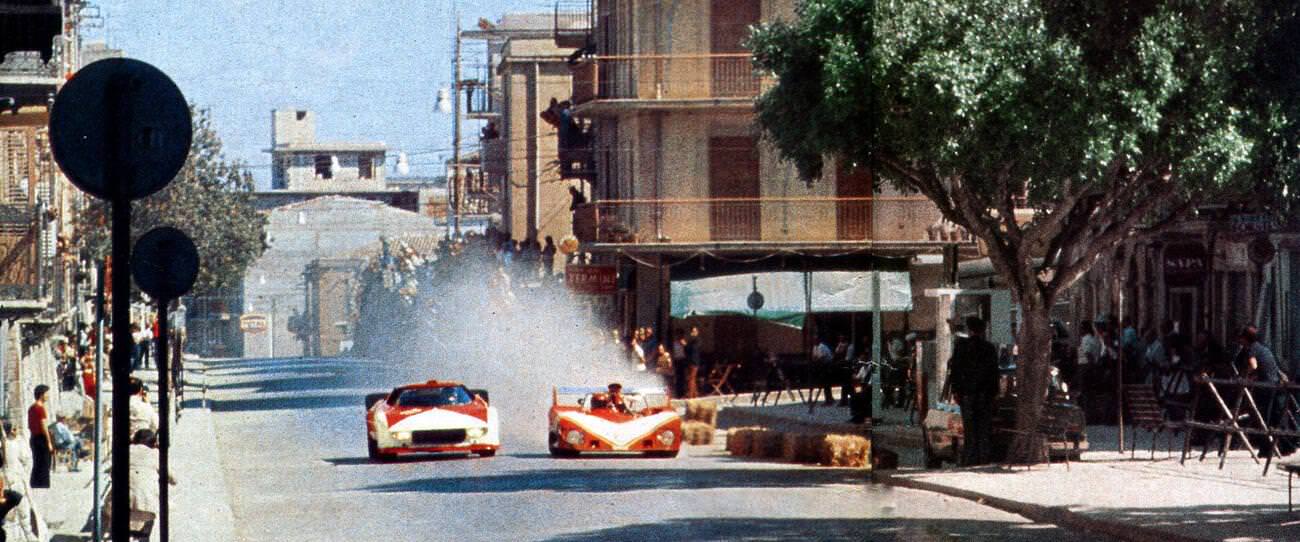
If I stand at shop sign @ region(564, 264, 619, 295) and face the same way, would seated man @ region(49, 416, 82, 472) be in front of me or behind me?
in front

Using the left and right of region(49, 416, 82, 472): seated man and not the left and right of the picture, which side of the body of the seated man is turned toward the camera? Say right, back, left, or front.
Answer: right

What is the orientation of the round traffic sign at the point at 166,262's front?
away from the camera

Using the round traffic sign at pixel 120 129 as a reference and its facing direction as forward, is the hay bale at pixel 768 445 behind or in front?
in front

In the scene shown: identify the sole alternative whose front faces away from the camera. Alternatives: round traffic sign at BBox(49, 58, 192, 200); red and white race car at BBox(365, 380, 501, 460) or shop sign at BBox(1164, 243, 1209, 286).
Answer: the round traffic sign

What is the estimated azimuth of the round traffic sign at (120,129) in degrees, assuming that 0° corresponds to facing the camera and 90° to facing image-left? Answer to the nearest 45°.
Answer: approximately 180°

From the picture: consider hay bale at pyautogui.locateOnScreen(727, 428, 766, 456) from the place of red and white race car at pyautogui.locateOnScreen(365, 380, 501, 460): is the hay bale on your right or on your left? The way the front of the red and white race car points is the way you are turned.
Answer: on your left

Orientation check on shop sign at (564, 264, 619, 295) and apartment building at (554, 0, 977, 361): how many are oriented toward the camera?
2

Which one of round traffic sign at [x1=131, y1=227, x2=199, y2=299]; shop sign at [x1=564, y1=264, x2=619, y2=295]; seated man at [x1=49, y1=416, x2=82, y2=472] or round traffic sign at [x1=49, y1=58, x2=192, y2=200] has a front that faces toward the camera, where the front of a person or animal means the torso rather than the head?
the shop sign

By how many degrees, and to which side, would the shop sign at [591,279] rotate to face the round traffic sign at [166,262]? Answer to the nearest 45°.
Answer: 0° — it already faces it

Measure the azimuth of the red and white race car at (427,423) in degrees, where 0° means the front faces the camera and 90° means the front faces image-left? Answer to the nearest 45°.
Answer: approximately 0°
